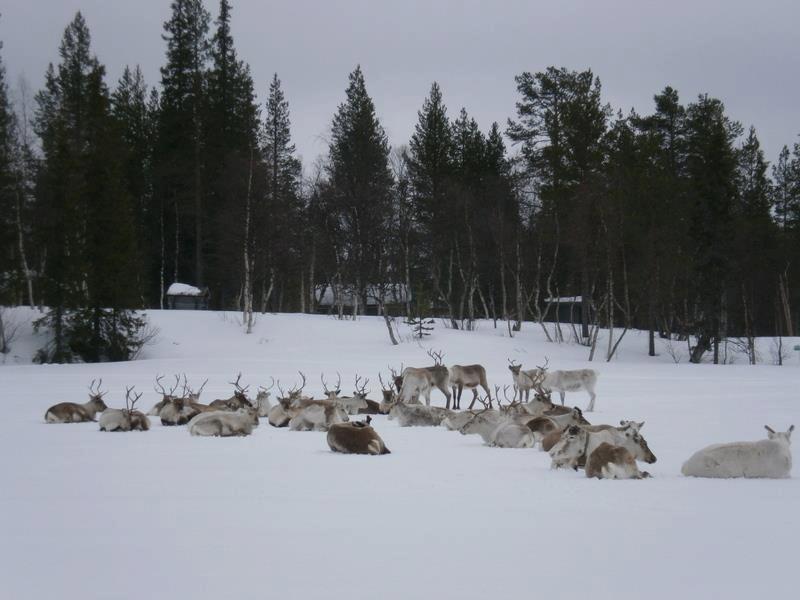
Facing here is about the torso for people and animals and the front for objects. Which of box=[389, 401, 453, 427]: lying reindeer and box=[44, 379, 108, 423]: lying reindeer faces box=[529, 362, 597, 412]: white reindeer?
box=[44, 379, 108, 423]: lying reindeer

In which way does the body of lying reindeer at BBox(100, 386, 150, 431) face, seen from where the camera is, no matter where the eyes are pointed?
to the viewer's right

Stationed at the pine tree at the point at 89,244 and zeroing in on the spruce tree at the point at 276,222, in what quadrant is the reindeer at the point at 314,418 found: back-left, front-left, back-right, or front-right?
back-right

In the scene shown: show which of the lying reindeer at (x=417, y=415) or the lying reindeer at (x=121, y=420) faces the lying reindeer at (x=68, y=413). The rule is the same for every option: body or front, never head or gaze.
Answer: the lying reindeer at (x=417, y=415)

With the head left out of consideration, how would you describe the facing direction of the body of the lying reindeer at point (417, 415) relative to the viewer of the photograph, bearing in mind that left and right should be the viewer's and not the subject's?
facing to the left of the viewer

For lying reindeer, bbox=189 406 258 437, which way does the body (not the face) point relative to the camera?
to the viewer's right

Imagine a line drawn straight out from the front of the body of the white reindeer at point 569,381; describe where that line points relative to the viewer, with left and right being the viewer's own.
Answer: facing to the left of the viewer

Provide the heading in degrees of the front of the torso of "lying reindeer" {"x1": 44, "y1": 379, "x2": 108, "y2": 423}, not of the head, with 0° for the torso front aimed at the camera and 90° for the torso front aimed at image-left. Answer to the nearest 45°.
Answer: approximately 270°

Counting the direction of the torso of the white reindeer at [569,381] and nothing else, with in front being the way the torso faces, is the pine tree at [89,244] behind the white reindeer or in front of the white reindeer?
in front

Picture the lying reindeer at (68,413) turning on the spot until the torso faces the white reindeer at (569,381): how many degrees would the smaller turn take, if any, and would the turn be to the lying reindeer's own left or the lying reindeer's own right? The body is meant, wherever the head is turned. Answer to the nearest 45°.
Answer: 0° — it already faces it

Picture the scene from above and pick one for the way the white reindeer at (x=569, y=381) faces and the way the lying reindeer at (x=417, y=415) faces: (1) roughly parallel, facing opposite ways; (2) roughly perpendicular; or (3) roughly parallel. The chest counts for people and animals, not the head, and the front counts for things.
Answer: roughly parallel

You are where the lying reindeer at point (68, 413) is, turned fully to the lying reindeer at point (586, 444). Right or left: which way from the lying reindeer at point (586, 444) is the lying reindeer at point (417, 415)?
left

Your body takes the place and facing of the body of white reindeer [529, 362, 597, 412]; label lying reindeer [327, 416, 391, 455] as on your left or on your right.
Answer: on your left

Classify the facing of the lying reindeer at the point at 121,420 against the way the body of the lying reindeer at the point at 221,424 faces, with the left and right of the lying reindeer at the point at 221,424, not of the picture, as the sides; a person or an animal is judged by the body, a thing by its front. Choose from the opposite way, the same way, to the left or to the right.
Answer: the same way

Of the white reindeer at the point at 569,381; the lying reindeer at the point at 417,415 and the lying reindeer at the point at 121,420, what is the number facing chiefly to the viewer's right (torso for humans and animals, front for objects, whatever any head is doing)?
1

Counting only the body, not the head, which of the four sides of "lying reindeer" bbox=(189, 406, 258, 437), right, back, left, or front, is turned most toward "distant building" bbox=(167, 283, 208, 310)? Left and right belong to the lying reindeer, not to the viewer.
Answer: left

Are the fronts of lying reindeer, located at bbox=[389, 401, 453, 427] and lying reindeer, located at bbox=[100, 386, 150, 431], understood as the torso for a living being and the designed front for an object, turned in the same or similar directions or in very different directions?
very different directions

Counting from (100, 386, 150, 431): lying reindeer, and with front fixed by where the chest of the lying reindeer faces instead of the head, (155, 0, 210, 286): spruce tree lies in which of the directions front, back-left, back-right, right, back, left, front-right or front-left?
left
